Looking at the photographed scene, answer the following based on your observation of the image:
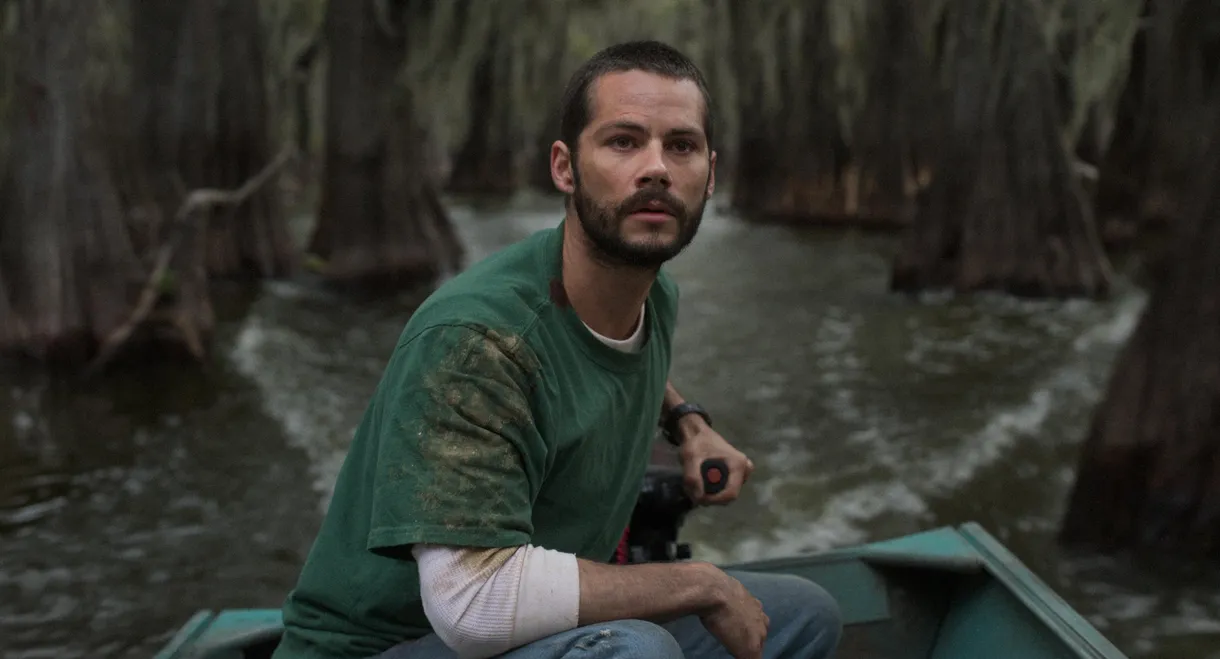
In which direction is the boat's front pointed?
toward the camera

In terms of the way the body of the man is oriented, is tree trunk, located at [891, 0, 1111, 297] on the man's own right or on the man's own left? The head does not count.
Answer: on the man's own left

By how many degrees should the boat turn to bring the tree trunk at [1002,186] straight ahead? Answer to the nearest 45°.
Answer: approximately 180°

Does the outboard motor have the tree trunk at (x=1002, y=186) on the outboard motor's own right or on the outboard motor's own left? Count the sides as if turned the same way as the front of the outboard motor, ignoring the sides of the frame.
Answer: on the outboard motor's own left

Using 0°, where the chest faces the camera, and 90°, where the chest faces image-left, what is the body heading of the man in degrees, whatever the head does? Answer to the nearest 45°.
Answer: approximately 315°

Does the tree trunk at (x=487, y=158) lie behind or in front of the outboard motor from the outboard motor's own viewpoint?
behind

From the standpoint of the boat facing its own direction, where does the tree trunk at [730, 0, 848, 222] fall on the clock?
The tree trunk is roughly at 6 o'clock from the boat.

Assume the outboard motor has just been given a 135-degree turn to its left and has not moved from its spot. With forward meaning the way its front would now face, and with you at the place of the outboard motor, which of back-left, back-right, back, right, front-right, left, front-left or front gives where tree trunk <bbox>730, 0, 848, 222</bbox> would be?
front

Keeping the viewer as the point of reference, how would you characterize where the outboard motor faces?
facing the viewer and to the right of the viewer
